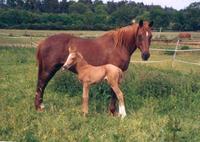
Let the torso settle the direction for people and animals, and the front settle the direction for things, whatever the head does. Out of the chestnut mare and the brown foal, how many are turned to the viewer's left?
1

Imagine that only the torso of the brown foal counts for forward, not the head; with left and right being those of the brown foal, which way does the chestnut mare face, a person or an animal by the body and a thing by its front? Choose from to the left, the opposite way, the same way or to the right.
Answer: the opposite way

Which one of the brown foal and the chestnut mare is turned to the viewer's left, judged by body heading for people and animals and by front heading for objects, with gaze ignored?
the brown foal

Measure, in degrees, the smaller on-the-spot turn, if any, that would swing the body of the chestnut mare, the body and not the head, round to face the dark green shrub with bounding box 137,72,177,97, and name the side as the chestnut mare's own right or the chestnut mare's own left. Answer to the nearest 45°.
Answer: approximately 45° to the chestnut mare's own left

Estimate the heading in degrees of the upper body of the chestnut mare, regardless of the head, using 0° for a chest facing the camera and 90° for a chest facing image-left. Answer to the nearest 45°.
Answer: approximately 270°

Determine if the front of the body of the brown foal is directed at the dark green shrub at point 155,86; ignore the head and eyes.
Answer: no

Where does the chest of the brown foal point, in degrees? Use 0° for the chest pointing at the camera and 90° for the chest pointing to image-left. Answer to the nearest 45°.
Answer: approximately 90°
